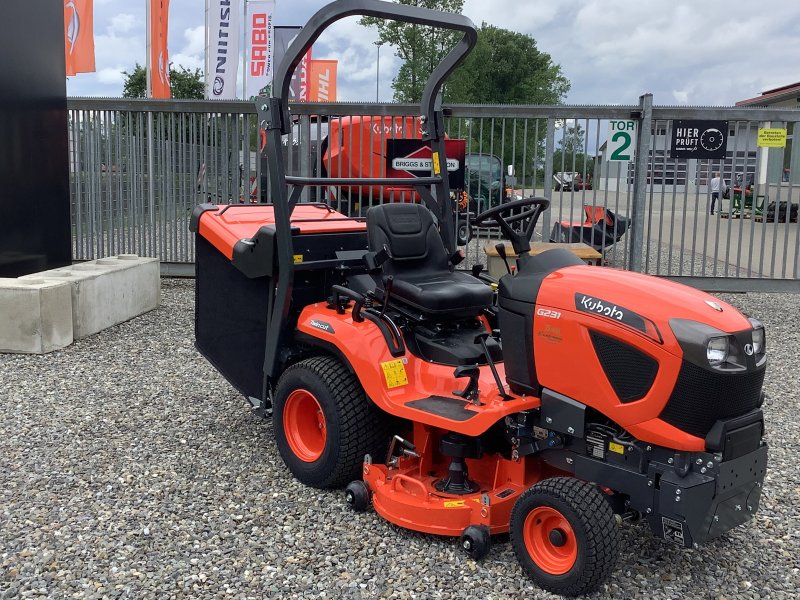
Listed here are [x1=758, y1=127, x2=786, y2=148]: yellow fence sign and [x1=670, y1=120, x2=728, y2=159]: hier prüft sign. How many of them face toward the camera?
2

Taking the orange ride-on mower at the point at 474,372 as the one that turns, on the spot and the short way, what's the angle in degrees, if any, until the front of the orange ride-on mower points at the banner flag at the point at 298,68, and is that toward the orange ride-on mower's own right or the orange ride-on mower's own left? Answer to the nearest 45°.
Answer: approximately 135° to the orange ride-on mower's own left

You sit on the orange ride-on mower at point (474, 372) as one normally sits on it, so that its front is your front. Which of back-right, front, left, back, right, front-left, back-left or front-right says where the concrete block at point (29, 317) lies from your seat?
back

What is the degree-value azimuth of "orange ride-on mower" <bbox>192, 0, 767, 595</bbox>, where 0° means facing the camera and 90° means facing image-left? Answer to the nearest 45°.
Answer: approximately 315°

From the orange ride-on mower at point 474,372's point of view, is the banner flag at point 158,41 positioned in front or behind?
behind

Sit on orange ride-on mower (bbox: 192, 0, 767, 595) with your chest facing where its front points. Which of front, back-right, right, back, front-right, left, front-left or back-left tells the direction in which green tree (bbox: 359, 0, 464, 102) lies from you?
back-left

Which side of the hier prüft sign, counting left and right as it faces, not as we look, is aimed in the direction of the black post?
right

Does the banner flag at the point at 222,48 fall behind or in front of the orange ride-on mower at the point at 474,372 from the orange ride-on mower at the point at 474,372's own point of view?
behind

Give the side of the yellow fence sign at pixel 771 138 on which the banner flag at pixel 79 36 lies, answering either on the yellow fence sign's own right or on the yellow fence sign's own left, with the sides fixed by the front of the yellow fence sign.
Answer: on the yellow fence sign's own right

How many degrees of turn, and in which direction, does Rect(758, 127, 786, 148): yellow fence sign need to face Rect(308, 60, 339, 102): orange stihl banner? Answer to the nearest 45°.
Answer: approximately 135° to its right

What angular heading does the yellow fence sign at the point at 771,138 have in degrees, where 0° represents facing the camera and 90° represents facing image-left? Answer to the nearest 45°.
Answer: approximately 0°

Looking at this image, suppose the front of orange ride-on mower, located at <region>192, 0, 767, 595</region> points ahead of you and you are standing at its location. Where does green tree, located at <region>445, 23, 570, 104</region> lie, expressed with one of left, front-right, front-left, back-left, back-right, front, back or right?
back-left

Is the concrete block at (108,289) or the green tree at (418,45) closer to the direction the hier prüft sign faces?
the concrete block
